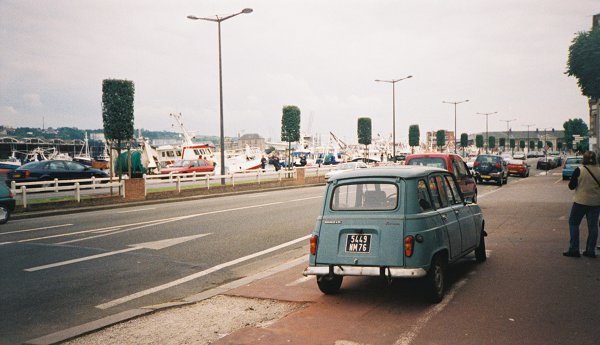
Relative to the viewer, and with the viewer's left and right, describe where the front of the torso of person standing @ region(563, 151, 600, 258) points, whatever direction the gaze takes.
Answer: facing away from the viewer and to the left of the viewer

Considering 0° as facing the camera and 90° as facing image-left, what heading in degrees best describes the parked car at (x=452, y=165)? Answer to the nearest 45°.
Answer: approximately 225°

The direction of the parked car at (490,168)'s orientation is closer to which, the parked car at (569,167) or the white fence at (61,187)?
the parked car

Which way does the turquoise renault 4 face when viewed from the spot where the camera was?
facing away from the viewer and to the right of the viewer

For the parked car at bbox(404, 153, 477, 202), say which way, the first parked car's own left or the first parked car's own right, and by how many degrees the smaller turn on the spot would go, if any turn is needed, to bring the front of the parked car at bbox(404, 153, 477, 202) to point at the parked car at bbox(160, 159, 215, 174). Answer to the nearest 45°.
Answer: approximately 90° to the first parked car's own left

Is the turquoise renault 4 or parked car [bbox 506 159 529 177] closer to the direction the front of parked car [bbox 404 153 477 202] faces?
the parked car
